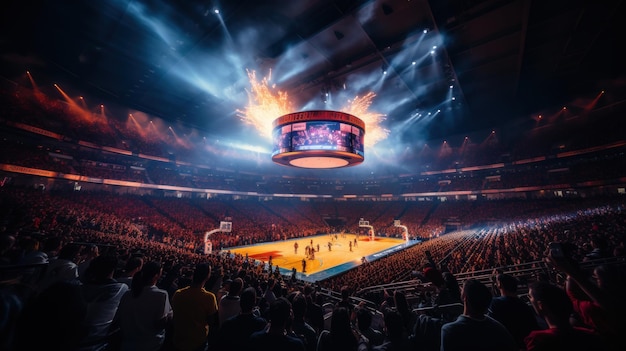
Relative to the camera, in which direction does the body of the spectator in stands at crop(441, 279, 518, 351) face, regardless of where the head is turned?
away from the camera

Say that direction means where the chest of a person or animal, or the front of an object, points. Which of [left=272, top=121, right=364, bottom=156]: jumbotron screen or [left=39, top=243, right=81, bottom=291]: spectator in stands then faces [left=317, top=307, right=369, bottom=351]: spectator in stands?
the jumbotron screen

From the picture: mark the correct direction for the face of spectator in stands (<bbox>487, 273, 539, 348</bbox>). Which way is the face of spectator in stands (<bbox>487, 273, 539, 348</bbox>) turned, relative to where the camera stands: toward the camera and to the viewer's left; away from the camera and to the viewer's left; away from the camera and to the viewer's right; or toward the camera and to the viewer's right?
away from the camera and to the viewer's left

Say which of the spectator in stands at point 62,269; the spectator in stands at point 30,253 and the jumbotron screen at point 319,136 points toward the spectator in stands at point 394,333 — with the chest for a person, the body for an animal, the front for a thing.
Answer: the jumbotron screen

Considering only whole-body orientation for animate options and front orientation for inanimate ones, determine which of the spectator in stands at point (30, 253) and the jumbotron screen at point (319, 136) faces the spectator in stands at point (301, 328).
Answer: the jumbotron screen

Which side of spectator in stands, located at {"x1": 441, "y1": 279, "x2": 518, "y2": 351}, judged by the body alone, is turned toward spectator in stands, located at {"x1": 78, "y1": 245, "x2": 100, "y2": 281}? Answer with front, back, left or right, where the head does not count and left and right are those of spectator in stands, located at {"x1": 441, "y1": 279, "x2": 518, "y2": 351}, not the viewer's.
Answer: left

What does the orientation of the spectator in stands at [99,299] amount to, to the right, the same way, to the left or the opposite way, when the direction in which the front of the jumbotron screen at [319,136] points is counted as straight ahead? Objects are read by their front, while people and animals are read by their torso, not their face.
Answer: the opposite way

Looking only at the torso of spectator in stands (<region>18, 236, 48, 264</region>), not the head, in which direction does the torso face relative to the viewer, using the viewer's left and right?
facing away from the viewer and to the right of the viewer

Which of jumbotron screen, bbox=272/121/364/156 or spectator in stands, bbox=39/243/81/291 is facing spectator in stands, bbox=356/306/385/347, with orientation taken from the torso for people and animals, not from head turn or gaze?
the jumbotron screen

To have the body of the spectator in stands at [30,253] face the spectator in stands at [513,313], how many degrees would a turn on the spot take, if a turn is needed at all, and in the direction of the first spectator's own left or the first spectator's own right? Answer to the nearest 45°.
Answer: approximately 90° to the first spectator's own right

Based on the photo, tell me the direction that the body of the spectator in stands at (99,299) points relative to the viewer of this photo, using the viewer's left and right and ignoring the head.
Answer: facing away from the viewer and to the right of the viewer

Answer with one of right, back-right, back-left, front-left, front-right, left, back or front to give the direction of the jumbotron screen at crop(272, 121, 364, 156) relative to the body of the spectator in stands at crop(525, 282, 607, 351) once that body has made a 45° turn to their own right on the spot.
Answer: front-left

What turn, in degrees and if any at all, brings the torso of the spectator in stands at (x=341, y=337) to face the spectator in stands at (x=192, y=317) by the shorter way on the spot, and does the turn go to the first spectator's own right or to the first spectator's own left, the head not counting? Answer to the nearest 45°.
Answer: approximately 90° to the first spectator's own left

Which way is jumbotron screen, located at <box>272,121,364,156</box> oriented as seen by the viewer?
toward the camera

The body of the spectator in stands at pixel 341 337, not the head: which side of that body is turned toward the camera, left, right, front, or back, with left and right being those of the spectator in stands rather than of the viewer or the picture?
back

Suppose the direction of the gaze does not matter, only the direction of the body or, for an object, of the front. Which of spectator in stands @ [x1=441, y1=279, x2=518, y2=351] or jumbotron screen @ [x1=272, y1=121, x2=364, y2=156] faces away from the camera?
the spectator in stands

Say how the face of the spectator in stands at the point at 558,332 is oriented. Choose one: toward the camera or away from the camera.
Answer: away from the camera
